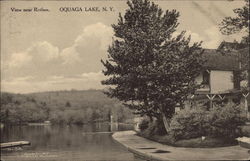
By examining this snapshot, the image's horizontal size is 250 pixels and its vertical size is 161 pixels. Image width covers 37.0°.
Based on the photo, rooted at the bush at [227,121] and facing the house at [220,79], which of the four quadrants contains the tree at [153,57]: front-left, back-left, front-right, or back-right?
front-left
